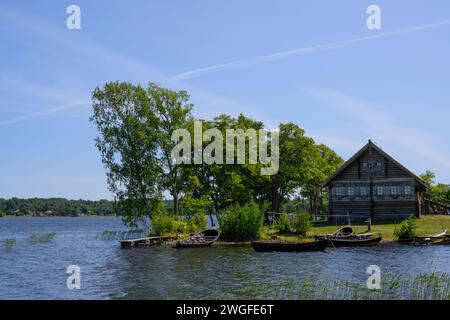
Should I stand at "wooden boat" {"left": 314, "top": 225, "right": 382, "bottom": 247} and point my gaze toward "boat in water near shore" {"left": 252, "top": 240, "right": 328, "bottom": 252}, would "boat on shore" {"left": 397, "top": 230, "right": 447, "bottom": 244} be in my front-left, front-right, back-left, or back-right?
back-left

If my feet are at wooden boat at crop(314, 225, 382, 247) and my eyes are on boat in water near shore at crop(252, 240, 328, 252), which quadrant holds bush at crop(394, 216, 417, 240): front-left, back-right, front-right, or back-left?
back-left

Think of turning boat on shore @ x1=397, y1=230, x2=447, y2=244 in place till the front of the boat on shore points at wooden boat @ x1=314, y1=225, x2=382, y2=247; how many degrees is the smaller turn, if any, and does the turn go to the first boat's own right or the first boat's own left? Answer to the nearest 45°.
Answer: approximately 180°

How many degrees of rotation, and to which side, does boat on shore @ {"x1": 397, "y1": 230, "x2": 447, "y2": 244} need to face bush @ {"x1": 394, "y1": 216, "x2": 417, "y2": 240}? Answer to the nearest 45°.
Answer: approximately 180°

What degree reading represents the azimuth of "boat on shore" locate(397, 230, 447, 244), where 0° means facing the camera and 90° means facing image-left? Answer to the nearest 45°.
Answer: approximately 270°

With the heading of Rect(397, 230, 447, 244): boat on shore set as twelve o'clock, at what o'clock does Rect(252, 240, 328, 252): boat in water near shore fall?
Rect(252, 240, 328, 252): boat in water near shore is roughly at 5 o'clock from Rect(397, 230, 447, 244): boat on shore.
